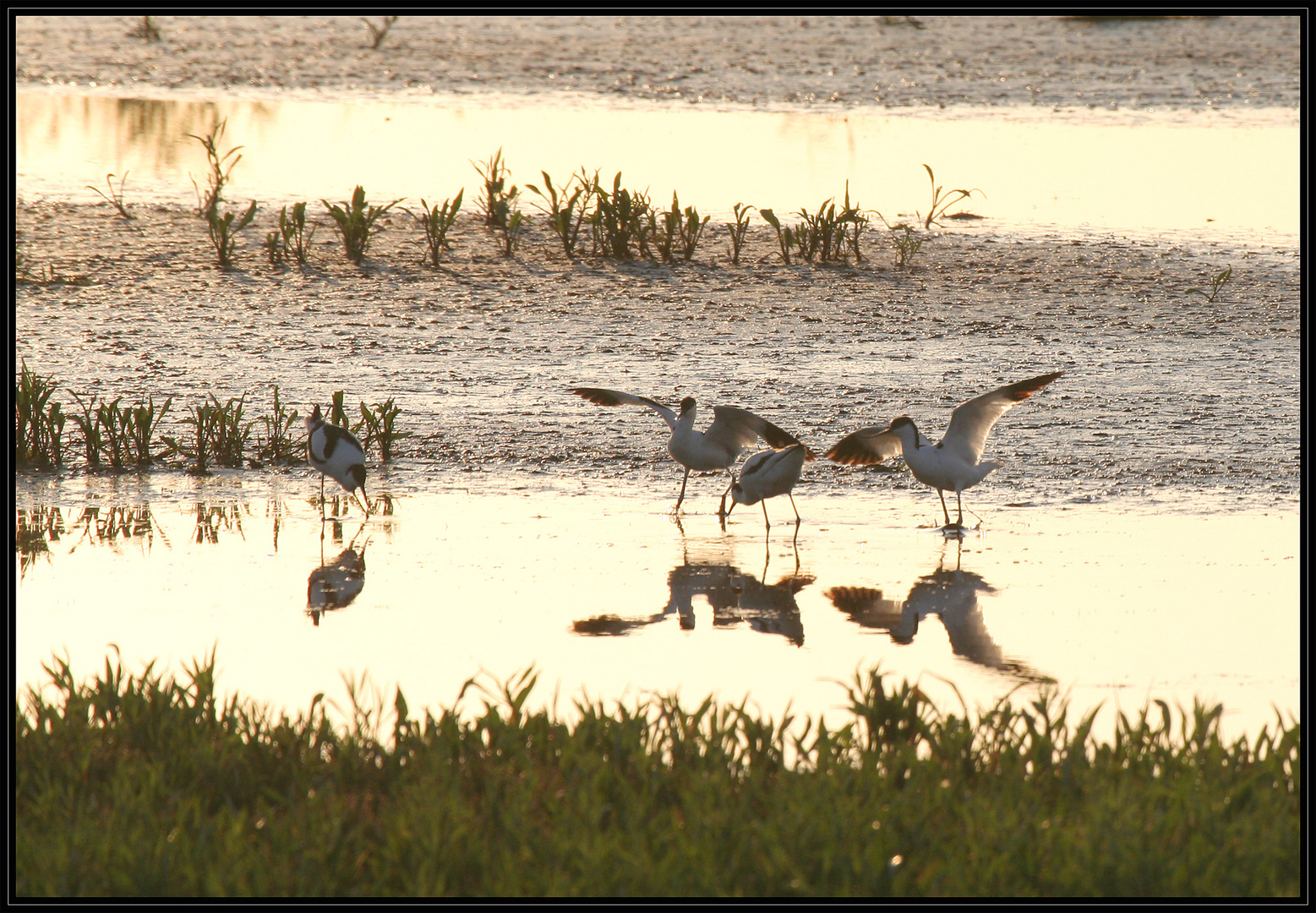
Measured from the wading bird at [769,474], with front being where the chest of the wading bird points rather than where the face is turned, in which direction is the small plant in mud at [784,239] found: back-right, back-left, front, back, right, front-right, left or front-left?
right

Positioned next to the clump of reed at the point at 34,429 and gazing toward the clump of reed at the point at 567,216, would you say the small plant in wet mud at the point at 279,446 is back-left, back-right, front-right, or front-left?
front-right

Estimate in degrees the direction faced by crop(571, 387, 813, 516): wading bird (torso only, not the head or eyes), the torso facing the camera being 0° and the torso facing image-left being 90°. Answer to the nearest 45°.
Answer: approximately 45°

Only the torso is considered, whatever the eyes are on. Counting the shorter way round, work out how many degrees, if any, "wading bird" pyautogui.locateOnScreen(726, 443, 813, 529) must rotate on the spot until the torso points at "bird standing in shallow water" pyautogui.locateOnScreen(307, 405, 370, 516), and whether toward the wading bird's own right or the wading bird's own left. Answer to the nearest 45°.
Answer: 0° — it already faces it

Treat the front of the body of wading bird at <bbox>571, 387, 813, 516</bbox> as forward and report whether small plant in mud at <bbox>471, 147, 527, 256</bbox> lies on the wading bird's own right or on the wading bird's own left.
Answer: on the wading bird's own right

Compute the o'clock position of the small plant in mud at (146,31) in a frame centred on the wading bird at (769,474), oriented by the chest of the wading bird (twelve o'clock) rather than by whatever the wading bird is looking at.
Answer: The small plant in mud is roughly at 2 o'clock from the wading bird.

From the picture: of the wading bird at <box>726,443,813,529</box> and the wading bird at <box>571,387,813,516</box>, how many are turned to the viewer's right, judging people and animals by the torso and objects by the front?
0

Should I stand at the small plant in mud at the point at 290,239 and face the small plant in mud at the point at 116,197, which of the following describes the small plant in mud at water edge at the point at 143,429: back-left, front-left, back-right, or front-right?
back-left

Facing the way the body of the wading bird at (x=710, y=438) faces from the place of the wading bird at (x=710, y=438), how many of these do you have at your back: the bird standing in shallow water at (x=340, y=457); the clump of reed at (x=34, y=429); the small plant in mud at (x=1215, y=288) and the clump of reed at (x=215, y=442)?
1

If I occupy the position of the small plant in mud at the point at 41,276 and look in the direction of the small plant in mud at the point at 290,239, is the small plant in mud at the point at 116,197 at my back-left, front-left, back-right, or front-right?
front-left

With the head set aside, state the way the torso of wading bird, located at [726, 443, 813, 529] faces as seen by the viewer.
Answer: to the viewer's left

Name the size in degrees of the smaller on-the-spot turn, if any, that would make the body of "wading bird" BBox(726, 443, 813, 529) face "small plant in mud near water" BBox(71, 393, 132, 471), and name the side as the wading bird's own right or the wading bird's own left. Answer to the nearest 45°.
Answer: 0° — it already faces it

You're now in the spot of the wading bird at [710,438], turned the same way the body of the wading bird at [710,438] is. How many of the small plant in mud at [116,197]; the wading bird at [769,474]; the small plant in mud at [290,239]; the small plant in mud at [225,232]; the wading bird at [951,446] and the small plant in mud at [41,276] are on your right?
4

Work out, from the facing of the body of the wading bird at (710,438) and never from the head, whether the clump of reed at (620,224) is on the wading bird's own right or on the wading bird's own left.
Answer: on the wading bird's own right

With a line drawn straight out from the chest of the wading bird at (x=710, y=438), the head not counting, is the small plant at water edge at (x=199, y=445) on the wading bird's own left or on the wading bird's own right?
on the wading bird's own right
